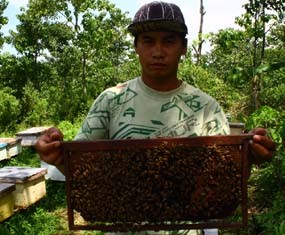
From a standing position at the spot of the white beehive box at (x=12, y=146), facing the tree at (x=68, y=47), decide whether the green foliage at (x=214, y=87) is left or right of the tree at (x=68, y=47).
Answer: right

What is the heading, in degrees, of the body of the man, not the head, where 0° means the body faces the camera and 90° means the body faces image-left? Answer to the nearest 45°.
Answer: approximately 0°

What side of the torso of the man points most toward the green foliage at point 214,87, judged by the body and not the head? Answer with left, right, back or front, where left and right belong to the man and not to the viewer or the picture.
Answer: back

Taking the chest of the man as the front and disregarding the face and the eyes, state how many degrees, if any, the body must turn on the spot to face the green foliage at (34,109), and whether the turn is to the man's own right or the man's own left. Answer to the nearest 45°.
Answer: approximately 180°

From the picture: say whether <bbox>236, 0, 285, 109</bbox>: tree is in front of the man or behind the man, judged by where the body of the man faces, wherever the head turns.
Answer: behind

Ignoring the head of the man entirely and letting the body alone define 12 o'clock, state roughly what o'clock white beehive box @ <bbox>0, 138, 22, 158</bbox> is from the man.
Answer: The white beehive box is roughly at 5 o'clock from the man.

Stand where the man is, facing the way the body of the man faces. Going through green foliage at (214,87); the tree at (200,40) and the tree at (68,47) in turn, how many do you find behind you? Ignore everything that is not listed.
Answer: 3

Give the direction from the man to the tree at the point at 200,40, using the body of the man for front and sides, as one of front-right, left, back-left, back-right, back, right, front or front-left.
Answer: back
